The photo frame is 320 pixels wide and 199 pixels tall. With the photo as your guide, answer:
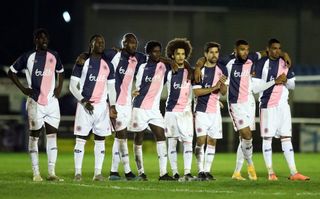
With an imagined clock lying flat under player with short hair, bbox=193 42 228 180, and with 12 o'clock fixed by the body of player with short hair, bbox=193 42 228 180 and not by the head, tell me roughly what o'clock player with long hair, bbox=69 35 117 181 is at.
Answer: player with long hair, bbox=69 35 117 181 is roughly at 4 o'clock from player with short hair, bbox=193 42 228 180.

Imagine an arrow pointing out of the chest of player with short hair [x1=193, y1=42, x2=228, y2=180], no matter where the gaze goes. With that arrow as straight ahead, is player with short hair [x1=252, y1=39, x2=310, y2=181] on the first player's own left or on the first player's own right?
on the first player's own left

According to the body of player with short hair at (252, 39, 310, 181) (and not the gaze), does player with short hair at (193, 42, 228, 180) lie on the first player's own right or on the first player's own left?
on the first player's own right

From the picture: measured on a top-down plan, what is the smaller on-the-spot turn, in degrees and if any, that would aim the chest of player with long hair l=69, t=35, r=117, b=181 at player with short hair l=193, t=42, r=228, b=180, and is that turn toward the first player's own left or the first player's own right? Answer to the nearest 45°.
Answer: approximately 90° to the first player's own left

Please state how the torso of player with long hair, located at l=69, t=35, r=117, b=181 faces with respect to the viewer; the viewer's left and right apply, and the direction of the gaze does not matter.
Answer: facing the viewer

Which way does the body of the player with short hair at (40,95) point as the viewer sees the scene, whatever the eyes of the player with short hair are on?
toward the camera

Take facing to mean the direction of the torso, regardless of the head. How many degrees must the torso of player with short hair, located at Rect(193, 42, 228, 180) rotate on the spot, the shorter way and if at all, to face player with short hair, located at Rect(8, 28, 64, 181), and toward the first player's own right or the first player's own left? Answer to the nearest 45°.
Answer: approximately 135° to the first player's own right

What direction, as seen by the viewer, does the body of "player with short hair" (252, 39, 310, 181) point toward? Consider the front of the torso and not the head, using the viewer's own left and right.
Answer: facing the viewer and to the right of the viewer

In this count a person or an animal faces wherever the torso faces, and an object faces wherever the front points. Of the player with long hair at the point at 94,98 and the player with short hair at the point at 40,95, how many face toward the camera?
2

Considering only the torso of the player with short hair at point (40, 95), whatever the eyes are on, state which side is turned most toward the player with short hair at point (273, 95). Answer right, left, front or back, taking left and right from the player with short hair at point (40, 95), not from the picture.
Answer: left
